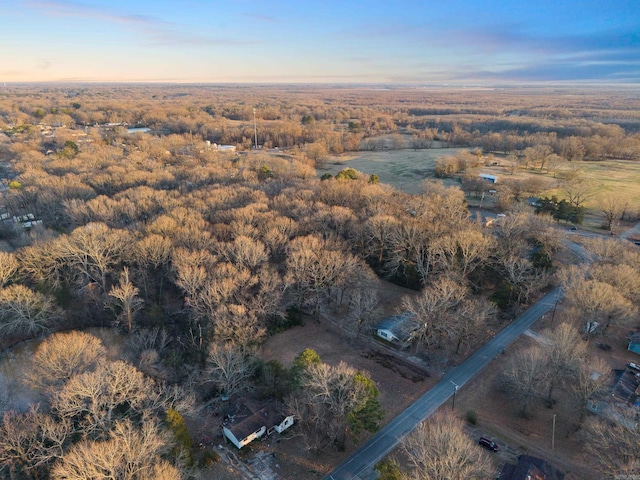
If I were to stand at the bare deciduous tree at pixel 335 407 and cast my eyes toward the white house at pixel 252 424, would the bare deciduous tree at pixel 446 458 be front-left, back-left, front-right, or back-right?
back-left

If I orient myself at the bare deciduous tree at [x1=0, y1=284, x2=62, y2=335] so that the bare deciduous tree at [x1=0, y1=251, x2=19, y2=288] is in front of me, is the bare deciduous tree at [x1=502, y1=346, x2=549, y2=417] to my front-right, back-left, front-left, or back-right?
back-right

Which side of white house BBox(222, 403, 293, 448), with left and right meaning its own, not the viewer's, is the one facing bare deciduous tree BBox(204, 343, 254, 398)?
back

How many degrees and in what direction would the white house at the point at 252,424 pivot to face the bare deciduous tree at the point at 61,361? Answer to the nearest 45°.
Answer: approximately 135° to its right

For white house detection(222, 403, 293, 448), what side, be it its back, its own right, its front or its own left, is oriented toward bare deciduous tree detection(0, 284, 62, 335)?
back

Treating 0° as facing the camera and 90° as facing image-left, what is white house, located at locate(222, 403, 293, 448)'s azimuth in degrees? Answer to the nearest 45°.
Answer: approximately 315°

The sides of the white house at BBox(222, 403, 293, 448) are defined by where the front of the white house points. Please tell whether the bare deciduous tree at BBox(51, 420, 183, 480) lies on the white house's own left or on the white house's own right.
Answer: on the white house's own right

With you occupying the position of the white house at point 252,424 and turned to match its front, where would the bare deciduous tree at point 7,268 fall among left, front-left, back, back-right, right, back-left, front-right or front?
back

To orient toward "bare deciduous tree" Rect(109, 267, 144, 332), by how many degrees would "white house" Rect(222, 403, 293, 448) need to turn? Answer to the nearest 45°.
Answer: approximately 180°

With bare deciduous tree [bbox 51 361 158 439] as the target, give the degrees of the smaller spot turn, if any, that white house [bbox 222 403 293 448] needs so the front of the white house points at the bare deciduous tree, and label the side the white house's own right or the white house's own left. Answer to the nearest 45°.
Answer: approximately 135° to the white house's own right

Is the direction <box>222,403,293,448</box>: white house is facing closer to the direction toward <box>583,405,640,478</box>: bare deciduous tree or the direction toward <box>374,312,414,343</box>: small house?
the bare deciduous tree

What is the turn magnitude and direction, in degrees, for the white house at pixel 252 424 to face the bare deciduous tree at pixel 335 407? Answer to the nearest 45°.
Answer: approximately 45° to its left
